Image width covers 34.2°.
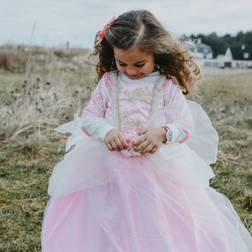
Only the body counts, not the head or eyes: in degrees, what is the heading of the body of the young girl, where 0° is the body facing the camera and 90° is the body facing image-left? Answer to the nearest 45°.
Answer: approximately 0°
